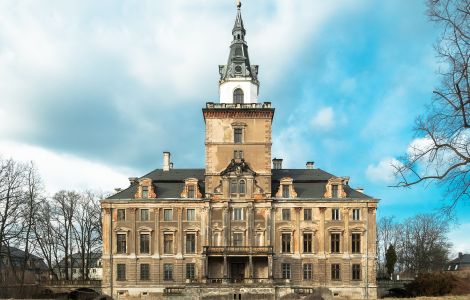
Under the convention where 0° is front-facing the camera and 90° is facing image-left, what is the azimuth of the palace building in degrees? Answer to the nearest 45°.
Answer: approximately 0°
